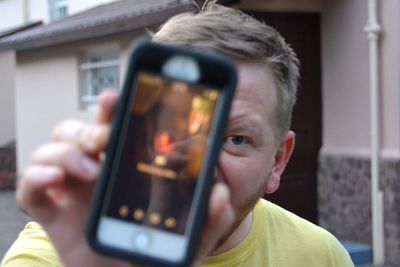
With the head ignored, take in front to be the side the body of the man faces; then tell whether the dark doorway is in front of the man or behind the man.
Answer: behind

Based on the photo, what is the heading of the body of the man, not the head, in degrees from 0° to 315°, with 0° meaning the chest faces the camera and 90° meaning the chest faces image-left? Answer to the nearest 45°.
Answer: approximately 0°
